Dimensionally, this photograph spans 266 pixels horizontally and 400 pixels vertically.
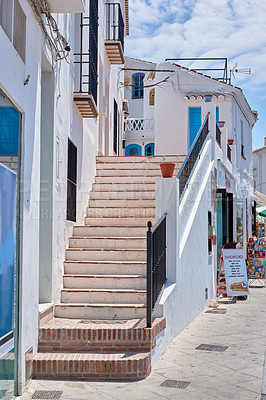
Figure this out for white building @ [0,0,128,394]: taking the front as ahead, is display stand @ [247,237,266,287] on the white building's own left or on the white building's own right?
on the white building's own left

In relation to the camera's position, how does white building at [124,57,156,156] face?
facing the viewer

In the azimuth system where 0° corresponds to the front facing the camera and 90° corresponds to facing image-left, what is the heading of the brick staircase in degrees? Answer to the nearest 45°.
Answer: approximately 0°

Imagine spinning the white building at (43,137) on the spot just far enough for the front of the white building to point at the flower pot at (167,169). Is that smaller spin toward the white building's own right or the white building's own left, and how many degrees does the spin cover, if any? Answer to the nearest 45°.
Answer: approximately 45° to the white building's own left

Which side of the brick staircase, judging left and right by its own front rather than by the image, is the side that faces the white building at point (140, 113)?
back

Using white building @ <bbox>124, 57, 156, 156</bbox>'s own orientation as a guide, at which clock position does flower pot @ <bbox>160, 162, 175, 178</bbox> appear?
The flower pot is roughly at 12 o'clock from the white building.

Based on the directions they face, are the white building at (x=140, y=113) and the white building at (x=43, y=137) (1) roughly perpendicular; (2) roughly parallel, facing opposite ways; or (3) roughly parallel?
roughly perpendicular

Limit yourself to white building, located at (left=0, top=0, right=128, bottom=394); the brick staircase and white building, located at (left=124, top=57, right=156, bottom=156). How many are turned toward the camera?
2

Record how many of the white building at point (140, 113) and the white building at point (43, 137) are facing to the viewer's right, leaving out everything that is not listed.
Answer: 1

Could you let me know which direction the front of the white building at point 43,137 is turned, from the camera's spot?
facing to the right of the viewer

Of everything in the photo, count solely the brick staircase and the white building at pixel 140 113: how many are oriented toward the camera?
2

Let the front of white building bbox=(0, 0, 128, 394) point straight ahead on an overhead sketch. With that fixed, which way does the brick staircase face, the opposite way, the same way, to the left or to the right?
to the right
